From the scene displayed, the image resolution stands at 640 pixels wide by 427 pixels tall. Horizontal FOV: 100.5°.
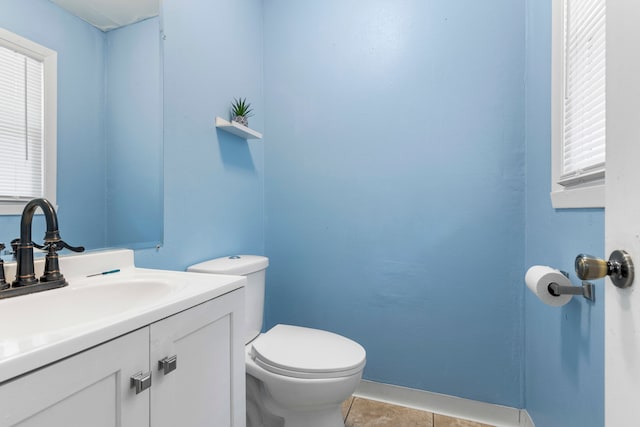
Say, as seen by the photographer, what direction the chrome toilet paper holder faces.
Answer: facing to the left of the viewer

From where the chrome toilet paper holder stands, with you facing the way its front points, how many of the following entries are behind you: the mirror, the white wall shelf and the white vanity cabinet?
0

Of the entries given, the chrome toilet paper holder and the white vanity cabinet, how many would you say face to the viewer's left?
1

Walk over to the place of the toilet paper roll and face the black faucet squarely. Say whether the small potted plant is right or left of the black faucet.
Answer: right

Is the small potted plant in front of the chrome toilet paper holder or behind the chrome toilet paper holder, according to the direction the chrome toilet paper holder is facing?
in front

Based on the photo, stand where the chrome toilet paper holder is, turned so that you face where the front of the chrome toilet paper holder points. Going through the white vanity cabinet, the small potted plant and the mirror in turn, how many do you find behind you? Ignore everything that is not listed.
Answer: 0

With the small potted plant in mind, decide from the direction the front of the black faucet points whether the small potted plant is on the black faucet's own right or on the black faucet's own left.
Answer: on the black faucet's own left

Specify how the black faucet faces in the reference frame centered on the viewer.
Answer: facing the viewer and to the right of the viewer

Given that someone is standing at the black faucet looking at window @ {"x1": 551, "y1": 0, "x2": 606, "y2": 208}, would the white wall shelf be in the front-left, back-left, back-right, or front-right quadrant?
front-left

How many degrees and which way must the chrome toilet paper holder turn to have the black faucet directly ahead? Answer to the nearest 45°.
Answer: approximately 45° to its left

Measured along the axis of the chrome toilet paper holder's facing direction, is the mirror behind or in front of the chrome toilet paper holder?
in front

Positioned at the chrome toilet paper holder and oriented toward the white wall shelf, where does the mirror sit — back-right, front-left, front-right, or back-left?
front-left
